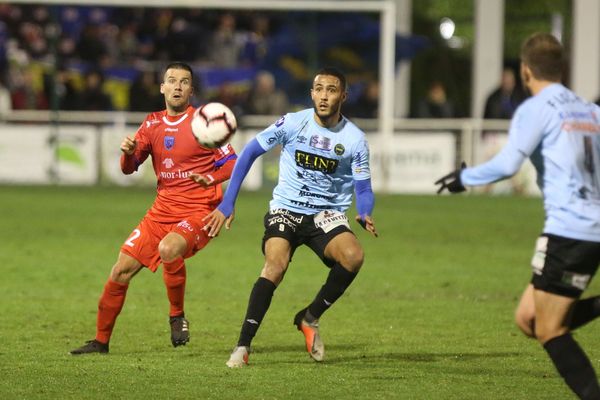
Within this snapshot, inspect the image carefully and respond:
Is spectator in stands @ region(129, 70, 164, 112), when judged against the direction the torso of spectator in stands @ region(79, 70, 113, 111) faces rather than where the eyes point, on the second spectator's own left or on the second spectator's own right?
on the second spectator's own left

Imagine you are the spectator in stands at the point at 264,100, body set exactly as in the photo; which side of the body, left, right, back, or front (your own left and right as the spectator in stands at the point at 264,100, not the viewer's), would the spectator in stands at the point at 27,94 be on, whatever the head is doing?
right

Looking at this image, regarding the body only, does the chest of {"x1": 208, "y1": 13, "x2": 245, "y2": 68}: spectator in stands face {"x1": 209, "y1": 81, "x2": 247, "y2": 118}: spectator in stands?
yes

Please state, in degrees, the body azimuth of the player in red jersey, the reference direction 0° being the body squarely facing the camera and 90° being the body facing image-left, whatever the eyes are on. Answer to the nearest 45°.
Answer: approximately 0°

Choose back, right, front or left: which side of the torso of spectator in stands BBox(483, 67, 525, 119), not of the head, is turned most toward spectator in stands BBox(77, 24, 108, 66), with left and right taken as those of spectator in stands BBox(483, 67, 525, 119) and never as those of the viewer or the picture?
right

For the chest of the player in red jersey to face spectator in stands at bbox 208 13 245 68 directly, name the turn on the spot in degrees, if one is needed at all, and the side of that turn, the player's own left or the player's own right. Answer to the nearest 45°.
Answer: approximately 180°

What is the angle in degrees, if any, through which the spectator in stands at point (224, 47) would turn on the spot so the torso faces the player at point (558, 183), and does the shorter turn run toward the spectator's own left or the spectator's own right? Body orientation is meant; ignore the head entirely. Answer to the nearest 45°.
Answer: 0° — they already face them

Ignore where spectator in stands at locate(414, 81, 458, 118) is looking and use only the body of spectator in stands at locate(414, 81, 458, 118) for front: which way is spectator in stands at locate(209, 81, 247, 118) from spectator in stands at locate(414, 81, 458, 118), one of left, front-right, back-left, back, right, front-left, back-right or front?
right

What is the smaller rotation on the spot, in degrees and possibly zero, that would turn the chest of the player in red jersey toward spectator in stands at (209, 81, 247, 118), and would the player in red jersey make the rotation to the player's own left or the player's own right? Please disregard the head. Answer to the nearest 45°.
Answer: approximately 180°
